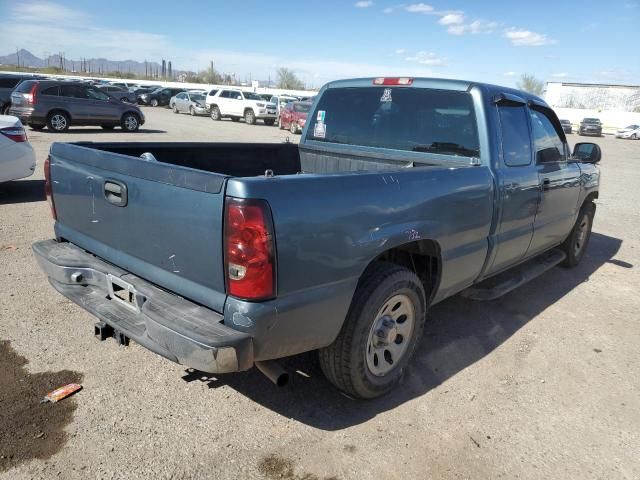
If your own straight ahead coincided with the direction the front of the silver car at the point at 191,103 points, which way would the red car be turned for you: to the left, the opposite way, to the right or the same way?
to the right

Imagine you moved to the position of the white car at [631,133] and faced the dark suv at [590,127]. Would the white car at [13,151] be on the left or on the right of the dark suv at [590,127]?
left

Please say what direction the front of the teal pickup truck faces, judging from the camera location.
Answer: facing away from the viewer and to the right of the viewer

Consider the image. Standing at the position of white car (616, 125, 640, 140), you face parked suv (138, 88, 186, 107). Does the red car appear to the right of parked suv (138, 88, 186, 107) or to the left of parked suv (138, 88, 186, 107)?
left

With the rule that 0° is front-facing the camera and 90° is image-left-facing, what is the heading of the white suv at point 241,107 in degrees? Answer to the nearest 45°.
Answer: approximately 315°

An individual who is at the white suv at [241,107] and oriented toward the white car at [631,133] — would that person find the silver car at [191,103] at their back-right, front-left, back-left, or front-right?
back-left
